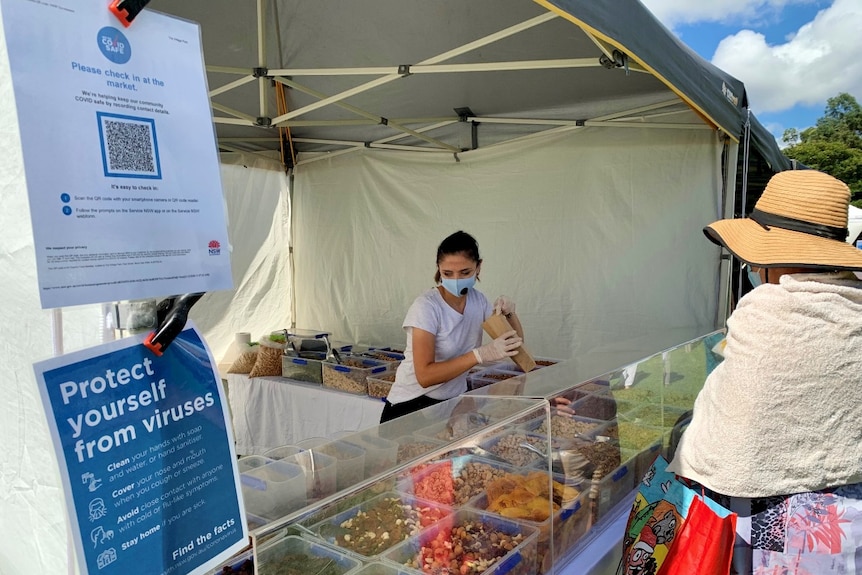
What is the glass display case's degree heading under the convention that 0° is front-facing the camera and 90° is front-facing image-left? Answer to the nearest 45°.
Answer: approximately 315°

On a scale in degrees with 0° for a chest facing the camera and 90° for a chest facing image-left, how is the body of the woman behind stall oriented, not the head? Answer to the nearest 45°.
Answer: approximately 315°

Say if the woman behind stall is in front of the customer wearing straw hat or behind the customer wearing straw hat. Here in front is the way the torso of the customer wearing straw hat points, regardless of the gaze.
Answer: in front

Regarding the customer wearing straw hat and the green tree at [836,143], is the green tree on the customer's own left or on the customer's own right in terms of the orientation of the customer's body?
on the customer's own right

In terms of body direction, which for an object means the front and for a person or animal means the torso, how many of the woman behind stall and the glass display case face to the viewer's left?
0

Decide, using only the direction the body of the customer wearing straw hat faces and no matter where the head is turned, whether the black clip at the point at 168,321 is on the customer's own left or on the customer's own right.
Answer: on the customer's own left

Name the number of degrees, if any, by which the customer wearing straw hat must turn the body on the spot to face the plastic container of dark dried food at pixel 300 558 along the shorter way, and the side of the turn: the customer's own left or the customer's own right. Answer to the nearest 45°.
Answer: approximately 90° to the customer's own left

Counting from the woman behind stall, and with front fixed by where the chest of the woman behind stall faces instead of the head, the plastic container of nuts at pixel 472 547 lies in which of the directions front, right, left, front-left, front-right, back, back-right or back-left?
front-right

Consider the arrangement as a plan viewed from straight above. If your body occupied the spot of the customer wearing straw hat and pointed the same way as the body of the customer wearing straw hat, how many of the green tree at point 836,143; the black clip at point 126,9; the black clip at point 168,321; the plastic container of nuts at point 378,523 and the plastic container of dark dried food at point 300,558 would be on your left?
4

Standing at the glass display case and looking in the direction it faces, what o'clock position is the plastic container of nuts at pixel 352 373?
The plastic container of nuts is roughly at 7 o'clock from the glass display case.

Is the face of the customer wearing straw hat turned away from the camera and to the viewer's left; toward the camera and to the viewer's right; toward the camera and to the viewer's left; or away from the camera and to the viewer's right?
away from the camera and to the viewer's left

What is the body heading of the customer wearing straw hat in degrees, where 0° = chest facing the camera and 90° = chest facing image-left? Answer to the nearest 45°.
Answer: approximately 135°

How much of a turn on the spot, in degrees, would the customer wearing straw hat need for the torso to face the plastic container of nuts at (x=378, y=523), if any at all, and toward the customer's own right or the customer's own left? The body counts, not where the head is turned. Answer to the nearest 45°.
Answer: approximately 90° to the customer's own left
